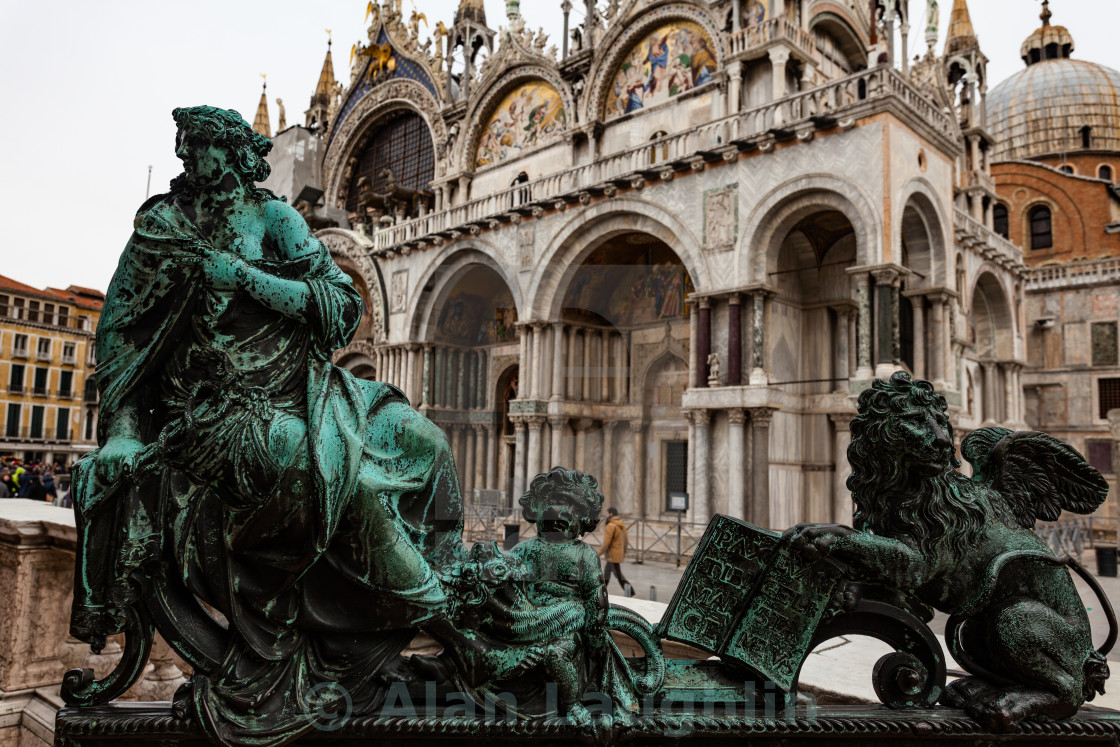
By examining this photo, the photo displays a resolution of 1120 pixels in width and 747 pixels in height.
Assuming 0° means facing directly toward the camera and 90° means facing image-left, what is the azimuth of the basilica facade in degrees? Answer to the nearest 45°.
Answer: approximately 45°

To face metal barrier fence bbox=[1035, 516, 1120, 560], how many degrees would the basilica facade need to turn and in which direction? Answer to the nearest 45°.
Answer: approximately 135° to its left
